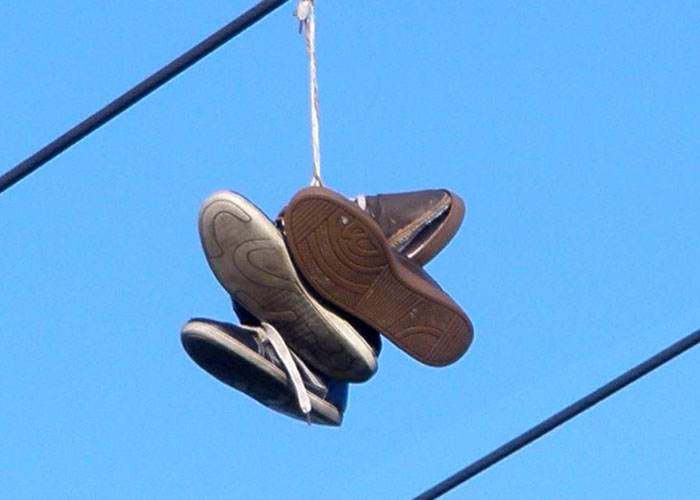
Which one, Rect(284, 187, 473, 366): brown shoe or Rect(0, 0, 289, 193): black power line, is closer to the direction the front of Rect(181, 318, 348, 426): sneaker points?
the black power line

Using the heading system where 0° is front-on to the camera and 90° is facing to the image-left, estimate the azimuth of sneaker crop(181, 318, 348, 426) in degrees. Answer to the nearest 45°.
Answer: approximately 90°

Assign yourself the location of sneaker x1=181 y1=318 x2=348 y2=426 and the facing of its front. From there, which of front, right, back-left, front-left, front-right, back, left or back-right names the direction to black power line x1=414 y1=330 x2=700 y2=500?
back-left
